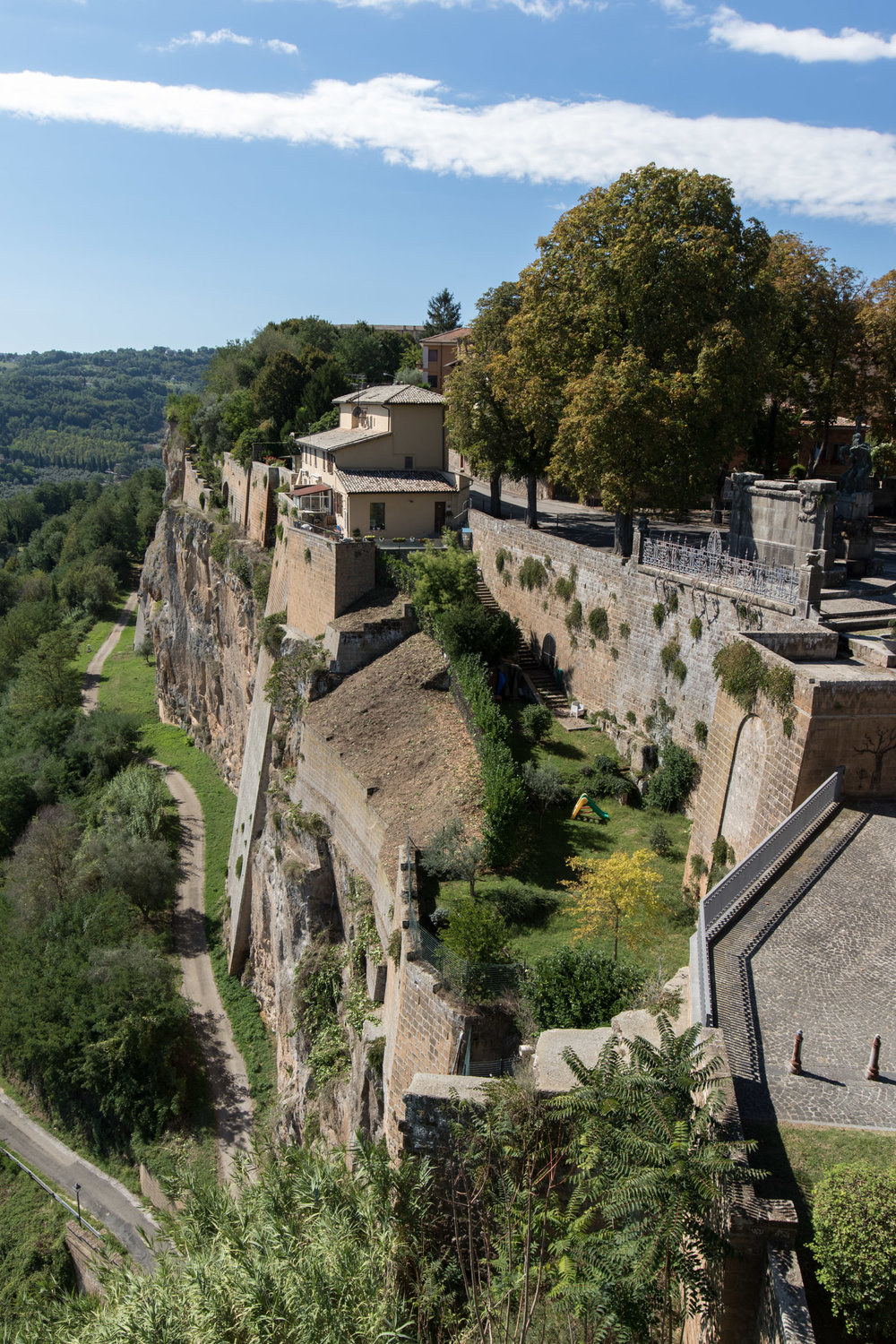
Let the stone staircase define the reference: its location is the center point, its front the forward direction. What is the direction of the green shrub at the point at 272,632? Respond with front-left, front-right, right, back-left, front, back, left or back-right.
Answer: back

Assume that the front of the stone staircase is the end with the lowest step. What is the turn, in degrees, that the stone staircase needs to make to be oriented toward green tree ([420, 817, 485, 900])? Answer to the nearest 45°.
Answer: approximately 45° to its right

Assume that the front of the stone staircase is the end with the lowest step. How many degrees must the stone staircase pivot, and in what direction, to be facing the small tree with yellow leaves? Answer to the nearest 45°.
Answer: approximately 45° to its right

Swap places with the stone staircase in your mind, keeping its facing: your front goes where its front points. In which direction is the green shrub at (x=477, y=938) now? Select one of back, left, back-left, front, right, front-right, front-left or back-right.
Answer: front-right

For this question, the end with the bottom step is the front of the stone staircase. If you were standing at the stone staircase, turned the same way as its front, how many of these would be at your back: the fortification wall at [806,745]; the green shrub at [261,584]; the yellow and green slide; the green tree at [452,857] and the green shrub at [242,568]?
2

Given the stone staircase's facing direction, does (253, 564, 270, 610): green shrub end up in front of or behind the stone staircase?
behind

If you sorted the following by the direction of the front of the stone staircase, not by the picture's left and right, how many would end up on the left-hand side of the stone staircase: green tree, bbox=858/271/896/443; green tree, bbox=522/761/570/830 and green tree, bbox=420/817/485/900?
1

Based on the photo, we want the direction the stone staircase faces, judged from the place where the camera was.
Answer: facing the viewer and to the right of the viewer

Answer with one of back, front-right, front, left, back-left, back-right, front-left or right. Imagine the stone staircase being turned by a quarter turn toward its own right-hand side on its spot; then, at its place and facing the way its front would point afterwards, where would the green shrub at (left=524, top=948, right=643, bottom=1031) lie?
front-left

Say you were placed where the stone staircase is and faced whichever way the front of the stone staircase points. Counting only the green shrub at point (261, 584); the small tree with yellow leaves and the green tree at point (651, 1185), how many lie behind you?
1

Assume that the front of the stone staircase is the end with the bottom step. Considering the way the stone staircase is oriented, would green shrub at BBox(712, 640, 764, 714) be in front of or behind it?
in front

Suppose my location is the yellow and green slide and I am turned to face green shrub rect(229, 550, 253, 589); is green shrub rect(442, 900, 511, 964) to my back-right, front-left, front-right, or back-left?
back-left

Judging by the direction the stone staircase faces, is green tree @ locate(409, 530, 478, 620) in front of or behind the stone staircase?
behind
